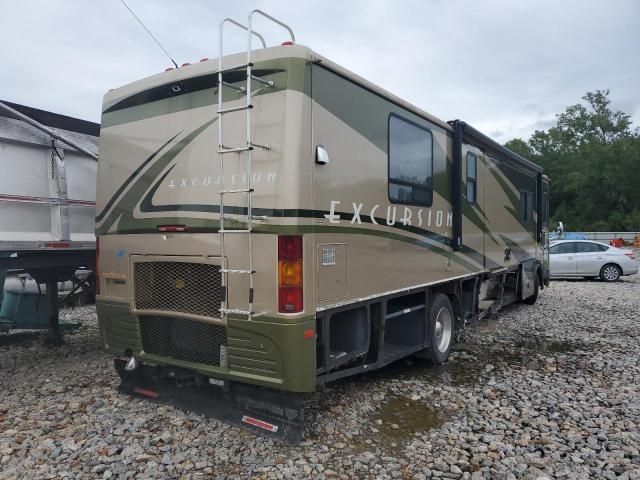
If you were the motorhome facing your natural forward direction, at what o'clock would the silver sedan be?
The silver sedan is roughly at 12 o'clock from the motorhome.

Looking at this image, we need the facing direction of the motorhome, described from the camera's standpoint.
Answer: facing away from the viewer and to the right of the viewer
